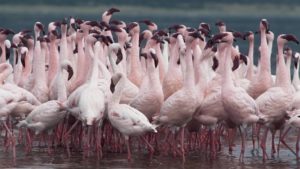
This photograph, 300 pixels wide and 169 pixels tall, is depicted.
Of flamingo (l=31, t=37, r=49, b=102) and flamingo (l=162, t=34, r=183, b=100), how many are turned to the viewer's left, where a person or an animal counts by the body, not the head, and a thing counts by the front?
0

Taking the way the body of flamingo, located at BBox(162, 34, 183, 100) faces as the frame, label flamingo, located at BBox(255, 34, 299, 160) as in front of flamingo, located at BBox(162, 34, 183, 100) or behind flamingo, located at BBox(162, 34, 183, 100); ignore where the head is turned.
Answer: in front

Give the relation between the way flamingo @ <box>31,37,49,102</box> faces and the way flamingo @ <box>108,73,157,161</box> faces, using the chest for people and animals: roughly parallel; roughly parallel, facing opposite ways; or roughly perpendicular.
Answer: roughly perpendicular

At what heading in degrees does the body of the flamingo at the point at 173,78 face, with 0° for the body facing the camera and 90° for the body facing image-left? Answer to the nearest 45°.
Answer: approximately 315°

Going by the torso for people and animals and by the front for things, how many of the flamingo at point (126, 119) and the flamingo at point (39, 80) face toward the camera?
1

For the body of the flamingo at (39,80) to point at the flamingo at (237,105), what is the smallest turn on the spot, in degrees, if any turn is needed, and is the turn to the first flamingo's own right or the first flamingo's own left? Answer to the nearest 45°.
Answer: approximately 45° to the first flamingo's own left
